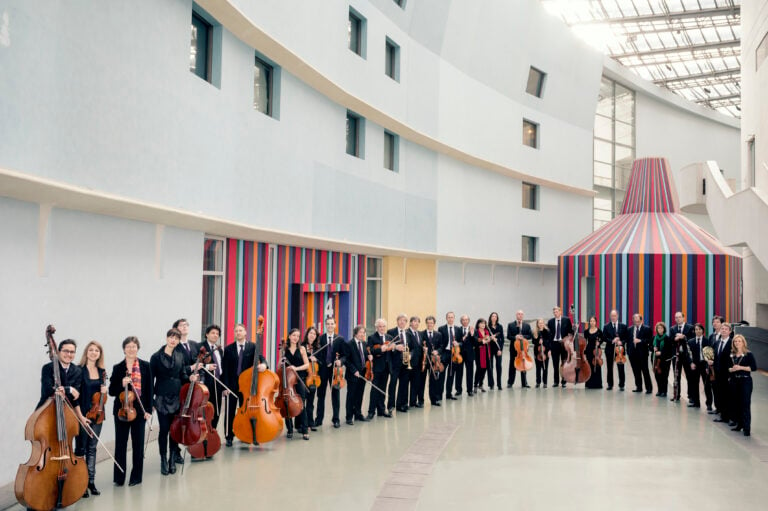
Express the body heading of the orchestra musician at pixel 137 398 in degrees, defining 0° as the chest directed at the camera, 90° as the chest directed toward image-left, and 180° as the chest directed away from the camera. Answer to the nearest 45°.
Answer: approximately 0°

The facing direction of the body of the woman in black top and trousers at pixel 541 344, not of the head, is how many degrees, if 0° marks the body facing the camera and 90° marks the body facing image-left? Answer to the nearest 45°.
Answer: approximately 0°

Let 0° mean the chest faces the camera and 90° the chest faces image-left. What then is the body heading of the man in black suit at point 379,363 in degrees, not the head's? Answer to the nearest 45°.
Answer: approximately 315°

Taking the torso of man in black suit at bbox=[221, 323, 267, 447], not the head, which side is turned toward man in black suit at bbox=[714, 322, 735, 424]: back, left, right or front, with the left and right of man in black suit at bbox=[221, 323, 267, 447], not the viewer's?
left

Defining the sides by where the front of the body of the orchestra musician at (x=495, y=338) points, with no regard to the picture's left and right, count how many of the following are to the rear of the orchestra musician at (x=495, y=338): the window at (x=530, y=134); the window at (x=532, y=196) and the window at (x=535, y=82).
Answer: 3

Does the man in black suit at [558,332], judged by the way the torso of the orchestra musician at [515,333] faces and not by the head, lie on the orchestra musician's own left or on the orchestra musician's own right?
on the orchestra musician's own left

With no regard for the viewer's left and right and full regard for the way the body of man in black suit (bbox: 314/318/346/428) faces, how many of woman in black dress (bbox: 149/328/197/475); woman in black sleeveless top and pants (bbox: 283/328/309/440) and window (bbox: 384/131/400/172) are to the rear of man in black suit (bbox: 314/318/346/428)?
1
